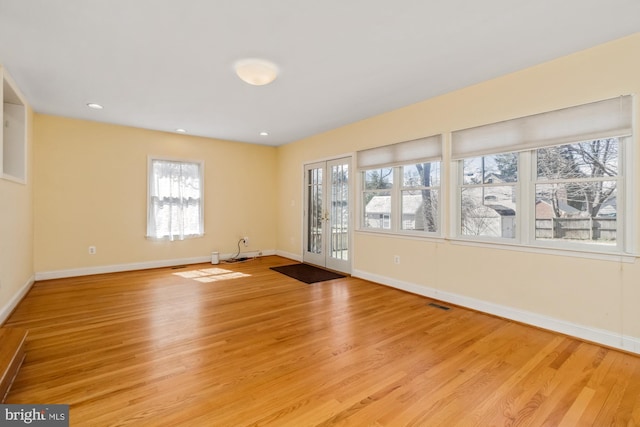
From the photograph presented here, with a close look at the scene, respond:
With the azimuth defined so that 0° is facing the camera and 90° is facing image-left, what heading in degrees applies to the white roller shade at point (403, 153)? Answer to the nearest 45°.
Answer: approximately 45°

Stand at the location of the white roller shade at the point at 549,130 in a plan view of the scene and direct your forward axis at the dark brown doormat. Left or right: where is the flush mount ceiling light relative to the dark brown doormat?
left

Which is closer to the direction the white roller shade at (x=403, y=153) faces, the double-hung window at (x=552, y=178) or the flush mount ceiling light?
the flush mount ceiling light

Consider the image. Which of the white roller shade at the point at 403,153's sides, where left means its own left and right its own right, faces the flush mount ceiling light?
front

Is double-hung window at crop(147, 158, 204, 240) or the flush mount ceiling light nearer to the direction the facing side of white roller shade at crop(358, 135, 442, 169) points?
the flush mount ceiling light

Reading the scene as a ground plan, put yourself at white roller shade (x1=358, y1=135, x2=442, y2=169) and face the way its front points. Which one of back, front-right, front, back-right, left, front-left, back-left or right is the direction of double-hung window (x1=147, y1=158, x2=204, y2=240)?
front-right

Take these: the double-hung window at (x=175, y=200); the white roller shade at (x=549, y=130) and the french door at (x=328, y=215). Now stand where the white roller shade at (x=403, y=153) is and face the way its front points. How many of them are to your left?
1

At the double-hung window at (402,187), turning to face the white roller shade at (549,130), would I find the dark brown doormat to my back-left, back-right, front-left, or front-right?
back-right

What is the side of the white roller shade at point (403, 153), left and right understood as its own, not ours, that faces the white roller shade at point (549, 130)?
left

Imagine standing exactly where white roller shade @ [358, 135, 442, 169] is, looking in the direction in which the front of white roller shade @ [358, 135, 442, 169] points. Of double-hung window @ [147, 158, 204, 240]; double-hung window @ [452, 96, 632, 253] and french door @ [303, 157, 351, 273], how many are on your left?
1

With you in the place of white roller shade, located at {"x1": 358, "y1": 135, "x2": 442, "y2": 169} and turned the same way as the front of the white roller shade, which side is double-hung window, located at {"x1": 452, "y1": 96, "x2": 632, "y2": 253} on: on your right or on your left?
on your left

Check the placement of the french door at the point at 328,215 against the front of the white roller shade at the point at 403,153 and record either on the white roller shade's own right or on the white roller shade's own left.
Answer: on the white roller shade's own right
